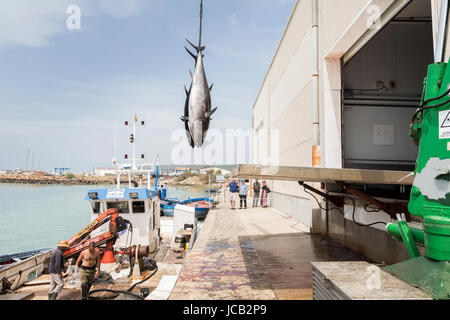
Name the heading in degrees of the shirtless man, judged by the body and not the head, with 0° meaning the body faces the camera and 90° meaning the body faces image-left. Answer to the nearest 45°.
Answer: approximately 0°

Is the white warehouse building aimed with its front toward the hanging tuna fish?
yes

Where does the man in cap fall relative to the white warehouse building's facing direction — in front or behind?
in front

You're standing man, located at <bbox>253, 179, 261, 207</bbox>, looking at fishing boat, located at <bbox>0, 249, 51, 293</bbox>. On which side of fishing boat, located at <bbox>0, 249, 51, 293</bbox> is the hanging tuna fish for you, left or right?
left

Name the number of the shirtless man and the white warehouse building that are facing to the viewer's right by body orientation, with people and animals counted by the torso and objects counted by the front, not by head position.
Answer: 0

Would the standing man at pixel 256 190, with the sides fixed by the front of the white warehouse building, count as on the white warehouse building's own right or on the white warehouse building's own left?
on the white warehouse building's own right

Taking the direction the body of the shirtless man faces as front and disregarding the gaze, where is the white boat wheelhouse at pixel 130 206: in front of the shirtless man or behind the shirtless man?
behind

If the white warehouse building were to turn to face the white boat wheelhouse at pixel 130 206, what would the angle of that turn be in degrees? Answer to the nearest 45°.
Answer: approximately 45° to its right

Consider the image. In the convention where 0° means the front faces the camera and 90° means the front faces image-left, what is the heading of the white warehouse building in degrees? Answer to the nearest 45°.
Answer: approximately 45°

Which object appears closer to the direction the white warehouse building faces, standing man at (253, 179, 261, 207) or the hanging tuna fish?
the hanging tuna fish

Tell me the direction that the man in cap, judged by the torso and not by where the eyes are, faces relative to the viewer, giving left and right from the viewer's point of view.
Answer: facing to the right of the viewer

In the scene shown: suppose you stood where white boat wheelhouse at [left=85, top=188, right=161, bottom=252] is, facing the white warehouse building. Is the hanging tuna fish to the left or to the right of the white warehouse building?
right
